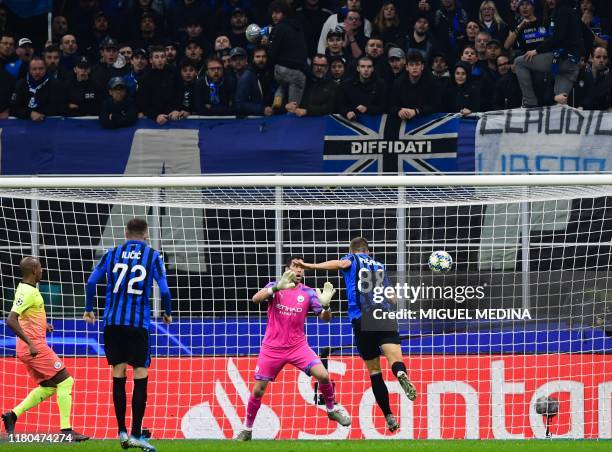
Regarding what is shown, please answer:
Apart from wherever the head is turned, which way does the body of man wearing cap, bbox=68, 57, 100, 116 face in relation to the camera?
toward the camera

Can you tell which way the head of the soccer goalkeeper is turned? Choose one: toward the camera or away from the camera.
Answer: toward the camera

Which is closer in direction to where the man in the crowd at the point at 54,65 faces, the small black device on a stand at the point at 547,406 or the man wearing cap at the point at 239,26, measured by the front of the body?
the small black device on a stand

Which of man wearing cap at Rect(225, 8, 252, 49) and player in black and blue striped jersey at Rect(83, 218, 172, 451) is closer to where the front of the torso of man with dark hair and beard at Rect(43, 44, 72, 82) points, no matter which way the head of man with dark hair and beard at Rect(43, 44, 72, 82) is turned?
the player in black and blue striped jersey

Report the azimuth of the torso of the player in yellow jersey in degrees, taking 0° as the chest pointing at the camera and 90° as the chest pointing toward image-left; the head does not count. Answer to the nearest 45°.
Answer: approximately 270°

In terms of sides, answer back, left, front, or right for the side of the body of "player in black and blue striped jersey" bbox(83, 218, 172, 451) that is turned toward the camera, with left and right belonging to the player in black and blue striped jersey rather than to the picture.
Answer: back

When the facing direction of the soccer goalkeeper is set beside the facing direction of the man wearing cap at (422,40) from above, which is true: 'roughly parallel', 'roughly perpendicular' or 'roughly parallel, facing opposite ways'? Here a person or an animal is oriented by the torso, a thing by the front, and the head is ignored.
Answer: roughly parallel

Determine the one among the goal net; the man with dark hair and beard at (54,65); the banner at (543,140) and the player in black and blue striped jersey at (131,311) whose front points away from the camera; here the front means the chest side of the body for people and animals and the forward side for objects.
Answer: the player in black and blue striped jersey

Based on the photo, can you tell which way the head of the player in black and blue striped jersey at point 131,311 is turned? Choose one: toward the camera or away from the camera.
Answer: away from the camera

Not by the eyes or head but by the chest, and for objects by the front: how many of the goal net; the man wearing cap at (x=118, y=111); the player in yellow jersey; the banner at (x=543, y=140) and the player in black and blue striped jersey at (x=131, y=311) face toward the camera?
3

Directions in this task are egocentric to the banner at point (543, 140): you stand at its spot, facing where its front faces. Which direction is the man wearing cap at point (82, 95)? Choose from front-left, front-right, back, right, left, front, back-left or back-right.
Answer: right

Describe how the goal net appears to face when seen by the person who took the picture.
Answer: facing the viewer

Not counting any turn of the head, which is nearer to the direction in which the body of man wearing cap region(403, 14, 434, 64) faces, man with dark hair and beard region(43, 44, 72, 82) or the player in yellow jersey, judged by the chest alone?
the player in yellow jersey

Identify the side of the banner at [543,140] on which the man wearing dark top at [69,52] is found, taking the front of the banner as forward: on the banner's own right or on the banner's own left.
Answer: on the banner's own right

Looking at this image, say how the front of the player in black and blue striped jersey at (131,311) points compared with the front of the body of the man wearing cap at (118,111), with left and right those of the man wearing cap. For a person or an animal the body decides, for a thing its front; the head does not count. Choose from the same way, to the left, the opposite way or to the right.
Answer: the opposite way
